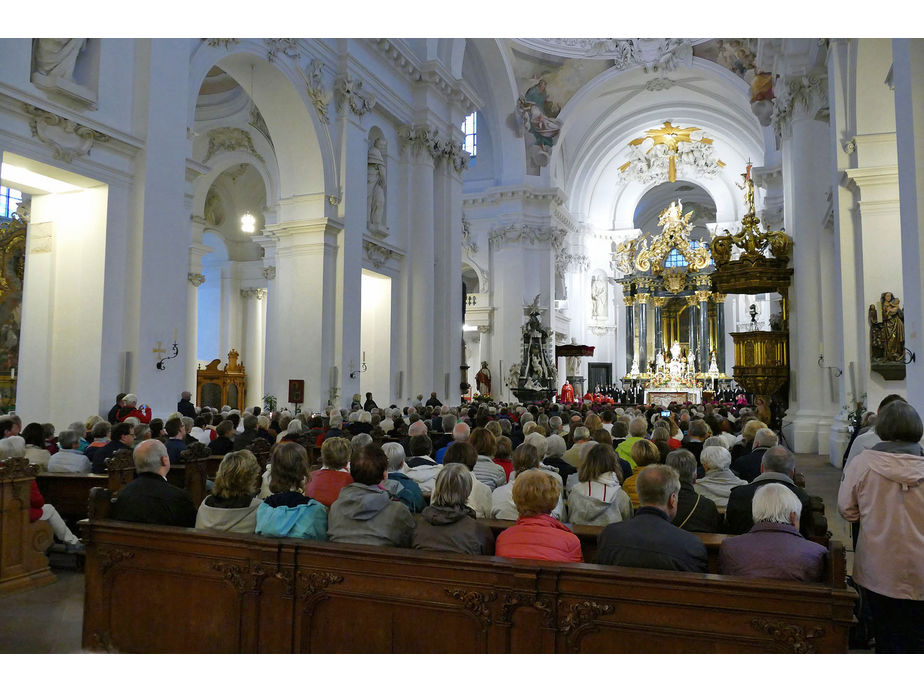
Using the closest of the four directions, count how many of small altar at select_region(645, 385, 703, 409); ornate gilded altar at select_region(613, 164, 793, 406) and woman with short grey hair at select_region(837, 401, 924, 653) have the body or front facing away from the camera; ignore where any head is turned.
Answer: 1

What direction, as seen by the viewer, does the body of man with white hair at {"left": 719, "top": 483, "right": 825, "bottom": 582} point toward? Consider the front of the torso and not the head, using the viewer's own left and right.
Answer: facing away from the viewer

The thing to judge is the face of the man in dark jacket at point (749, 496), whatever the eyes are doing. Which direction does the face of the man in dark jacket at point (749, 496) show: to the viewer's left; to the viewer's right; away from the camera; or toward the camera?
away from the camera

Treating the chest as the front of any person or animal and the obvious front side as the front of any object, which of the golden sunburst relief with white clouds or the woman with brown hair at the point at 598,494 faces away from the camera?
the woman with brown hair

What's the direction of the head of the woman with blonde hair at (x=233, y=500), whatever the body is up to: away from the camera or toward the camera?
away from the camera

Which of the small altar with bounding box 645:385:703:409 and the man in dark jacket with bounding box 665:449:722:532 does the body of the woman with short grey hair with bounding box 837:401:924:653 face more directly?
the small altar

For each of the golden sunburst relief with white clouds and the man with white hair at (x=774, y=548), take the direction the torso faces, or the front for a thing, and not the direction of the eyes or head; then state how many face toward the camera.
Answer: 1

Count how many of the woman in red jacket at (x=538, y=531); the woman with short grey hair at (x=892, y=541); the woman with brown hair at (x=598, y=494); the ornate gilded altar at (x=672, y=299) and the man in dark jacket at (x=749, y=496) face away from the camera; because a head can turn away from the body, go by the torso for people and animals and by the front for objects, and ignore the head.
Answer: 4

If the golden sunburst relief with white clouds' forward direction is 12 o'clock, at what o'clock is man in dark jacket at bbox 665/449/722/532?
The man in dark jacket is roughly at 12 o'clock from the golden sunburst relief with white clouds.

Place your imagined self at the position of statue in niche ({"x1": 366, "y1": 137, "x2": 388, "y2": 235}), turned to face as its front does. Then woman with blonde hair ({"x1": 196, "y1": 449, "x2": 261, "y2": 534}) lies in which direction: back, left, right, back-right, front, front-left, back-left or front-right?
front-right

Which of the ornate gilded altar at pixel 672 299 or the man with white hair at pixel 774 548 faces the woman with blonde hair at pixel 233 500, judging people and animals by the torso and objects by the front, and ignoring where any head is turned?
the ornate gilded altar

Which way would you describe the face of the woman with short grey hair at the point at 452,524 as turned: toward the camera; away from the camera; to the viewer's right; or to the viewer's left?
away from the camera

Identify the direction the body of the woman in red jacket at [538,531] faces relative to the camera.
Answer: away from the camera

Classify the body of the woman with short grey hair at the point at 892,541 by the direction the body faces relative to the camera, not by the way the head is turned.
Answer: away from the camera

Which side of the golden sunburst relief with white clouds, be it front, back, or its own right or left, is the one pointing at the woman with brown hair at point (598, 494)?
front
